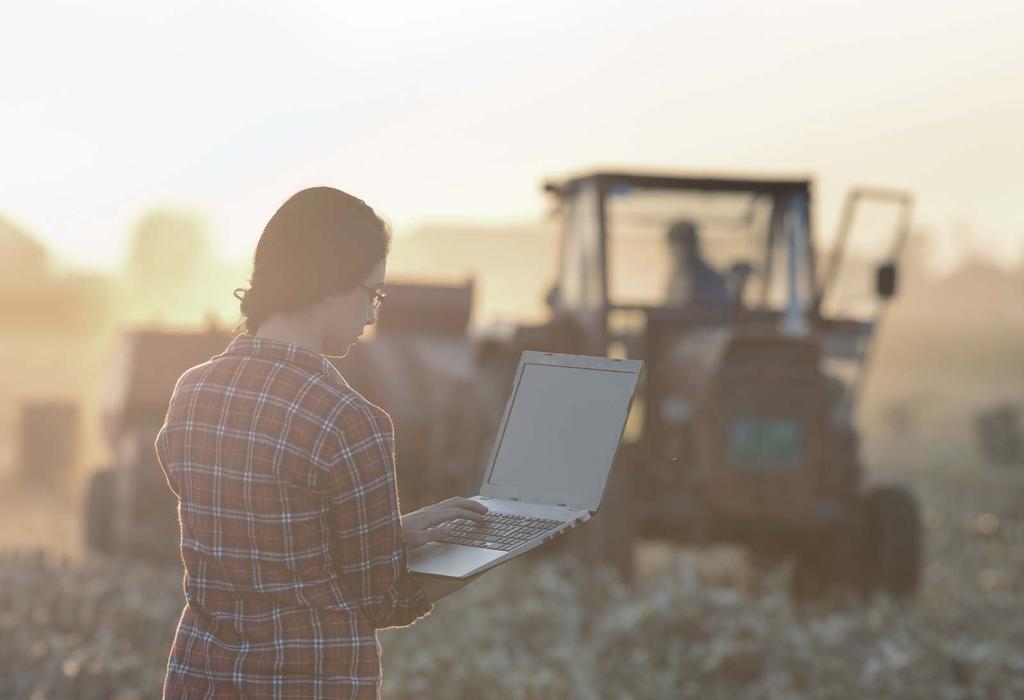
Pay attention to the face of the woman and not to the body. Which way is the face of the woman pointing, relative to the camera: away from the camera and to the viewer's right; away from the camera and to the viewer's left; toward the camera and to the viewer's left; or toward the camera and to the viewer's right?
away from the camera and to the viewer's right

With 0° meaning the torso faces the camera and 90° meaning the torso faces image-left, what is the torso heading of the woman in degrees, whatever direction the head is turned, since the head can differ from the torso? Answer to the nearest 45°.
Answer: approximately 225°

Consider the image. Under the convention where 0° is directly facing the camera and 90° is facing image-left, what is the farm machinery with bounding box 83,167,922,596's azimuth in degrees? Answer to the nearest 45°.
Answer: approximately 315°

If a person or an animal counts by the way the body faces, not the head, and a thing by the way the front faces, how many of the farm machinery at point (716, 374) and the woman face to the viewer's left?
0

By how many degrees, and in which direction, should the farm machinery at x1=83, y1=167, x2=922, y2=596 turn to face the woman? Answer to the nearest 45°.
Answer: approximately 45° to its right
